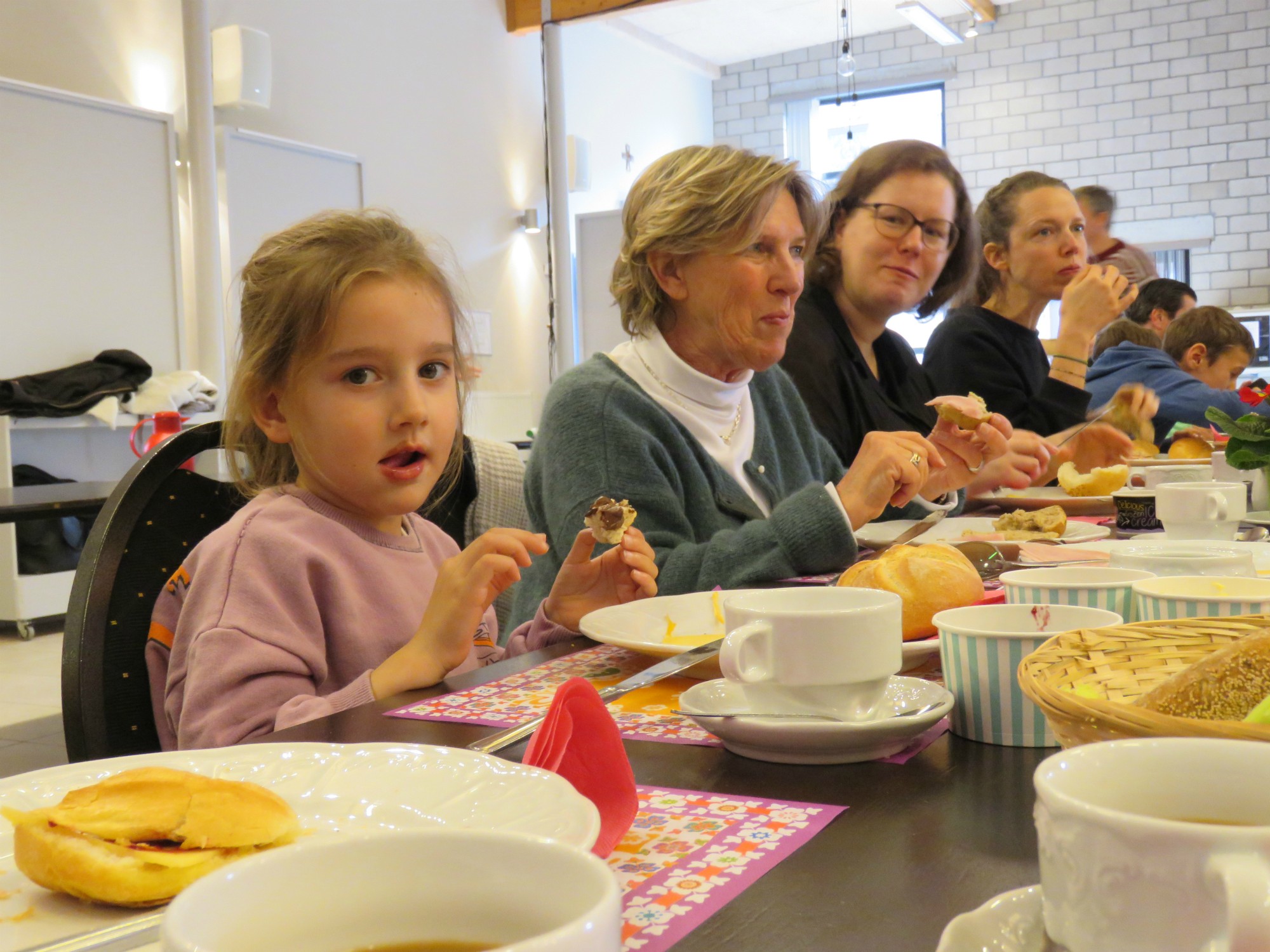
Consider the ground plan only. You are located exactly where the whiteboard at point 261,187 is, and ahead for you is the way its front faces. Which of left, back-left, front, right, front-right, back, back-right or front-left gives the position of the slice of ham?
front-right

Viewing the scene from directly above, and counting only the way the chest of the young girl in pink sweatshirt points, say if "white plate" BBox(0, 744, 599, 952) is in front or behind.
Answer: in front

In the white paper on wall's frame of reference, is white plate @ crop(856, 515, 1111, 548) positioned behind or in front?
in front

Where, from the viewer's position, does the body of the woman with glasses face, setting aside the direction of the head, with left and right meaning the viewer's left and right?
facing the viewer and to the right of the viewer

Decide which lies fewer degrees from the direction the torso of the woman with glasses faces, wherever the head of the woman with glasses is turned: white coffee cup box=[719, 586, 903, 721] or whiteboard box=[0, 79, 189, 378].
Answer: the white coffee cup

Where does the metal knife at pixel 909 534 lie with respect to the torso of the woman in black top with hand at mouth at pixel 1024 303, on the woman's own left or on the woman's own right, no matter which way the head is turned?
on the woman's own right
